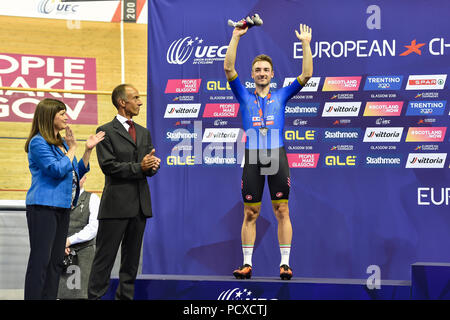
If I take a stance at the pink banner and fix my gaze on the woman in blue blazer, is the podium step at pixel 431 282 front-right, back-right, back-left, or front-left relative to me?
front-left

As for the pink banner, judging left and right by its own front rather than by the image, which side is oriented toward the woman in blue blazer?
front

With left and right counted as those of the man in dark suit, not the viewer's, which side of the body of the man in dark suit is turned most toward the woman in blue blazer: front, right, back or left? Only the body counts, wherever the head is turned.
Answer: right

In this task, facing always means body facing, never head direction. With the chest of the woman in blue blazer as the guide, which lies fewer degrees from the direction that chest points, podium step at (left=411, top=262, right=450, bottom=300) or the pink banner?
the podium step

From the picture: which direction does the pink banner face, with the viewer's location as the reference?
facing the viewer

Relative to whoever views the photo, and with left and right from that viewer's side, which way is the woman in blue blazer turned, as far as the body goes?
facing to the right of the viewer

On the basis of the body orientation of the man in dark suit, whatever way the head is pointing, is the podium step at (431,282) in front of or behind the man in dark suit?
in front

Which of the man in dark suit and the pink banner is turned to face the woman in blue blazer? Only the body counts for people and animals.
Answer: the pink banner

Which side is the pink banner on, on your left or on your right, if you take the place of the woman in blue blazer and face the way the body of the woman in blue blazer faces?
on your left

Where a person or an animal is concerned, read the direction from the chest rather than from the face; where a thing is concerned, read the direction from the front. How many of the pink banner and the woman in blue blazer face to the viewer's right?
1

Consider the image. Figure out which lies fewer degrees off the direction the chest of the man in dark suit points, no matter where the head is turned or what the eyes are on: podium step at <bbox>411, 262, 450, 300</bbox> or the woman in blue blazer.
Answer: the podium step

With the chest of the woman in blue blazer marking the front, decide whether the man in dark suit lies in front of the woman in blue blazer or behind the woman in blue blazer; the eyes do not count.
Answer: in front

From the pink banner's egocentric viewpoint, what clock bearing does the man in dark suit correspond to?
The man in dark suit is roughly at 12 o'clock from the pink banner.
